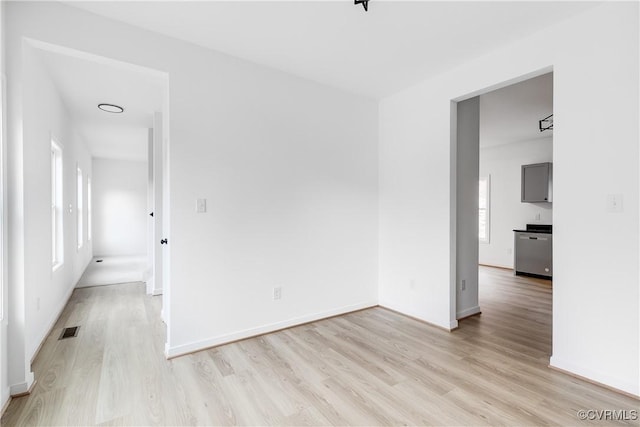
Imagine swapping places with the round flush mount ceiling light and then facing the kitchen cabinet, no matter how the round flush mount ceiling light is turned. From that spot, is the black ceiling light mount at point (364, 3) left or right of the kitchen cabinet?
right

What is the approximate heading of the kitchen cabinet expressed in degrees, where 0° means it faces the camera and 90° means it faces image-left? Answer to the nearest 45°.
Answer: approximately 0°

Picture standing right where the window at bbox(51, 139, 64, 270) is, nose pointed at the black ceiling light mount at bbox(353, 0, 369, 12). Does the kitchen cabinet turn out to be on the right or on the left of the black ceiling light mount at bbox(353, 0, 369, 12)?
left

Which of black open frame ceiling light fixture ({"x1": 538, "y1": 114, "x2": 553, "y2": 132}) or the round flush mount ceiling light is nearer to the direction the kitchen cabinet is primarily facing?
the black open frame ceiling light fixture
